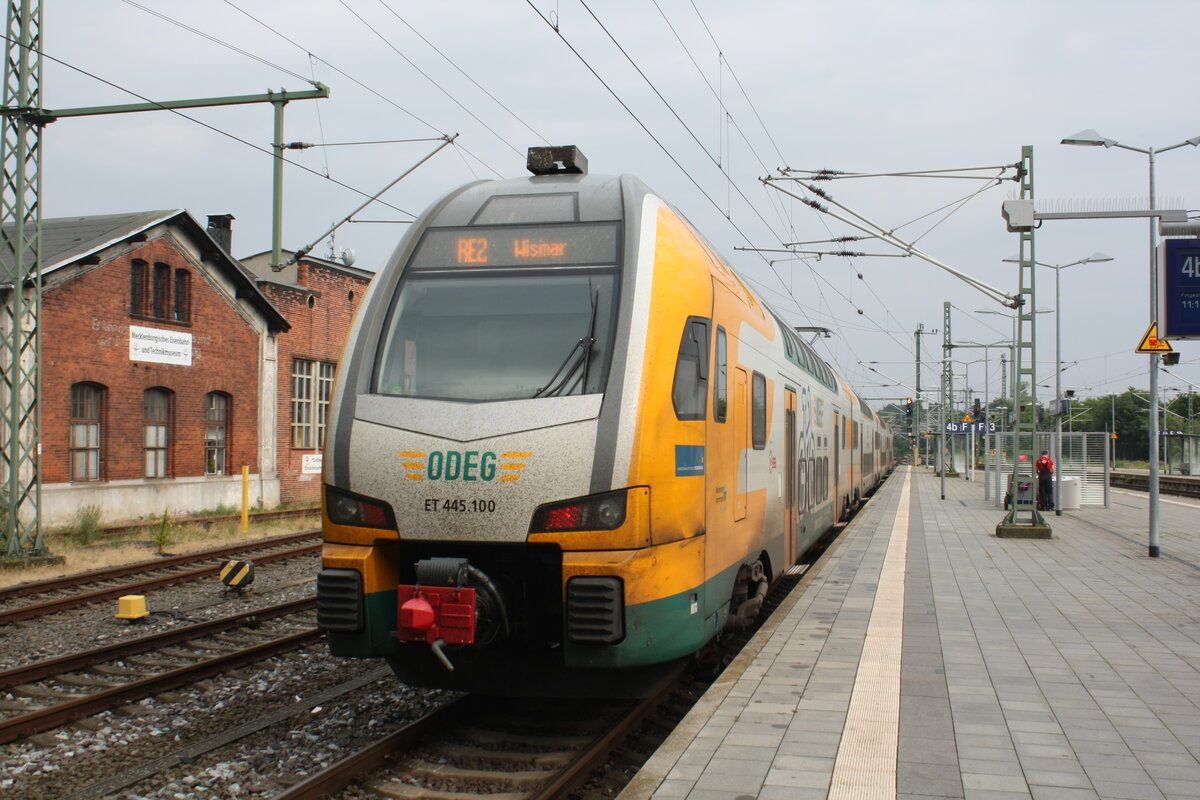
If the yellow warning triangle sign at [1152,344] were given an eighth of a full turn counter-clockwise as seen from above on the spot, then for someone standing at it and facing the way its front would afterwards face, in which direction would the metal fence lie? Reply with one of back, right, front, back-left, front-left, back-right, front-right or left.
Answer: back-left

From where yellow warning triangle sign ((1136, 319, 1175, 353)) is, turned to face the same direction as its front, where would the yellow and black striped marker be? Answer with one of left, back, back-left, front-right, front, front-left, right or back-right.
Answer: front-right

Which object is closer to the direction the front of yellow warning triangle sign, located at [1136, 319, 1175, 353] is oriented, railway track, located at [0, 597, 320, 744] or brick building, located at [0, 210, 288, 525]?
the railway track

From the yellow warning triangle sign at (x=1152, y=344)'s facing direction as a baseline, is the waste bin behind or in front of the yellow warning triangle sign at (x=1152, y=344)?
behind

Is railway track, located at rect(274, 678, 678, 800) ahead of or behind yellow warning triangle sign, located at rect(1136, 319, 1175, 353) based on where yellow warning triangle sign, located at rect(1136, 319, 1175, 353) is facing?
ahead

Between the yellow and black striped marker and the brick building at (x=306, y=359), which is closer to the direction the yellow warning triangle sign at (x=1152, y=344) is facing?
the yellow and black striped marker

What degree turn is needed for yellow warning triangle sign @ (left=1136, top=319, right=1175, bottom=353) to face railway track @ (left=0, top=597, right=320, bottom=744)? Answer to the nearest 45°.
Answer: approximately 45° to its right

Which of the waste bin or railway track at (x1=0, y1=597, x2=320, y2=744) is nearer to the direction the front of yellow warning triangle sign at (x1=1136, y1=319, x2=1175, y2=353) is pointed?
the railway track

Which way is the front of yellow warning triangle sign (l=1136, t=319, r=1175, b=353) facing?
toward the camera

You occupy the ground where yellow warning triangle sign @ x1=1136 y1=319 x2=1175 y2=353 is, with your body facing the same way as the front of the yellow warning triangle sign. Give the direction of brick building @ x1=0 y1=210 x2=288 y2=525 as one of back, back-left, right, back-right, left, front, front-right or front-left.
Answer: right

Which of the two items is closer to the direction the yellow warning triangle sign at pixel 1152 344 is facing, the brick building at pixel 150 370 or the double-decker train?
the double-decker train
